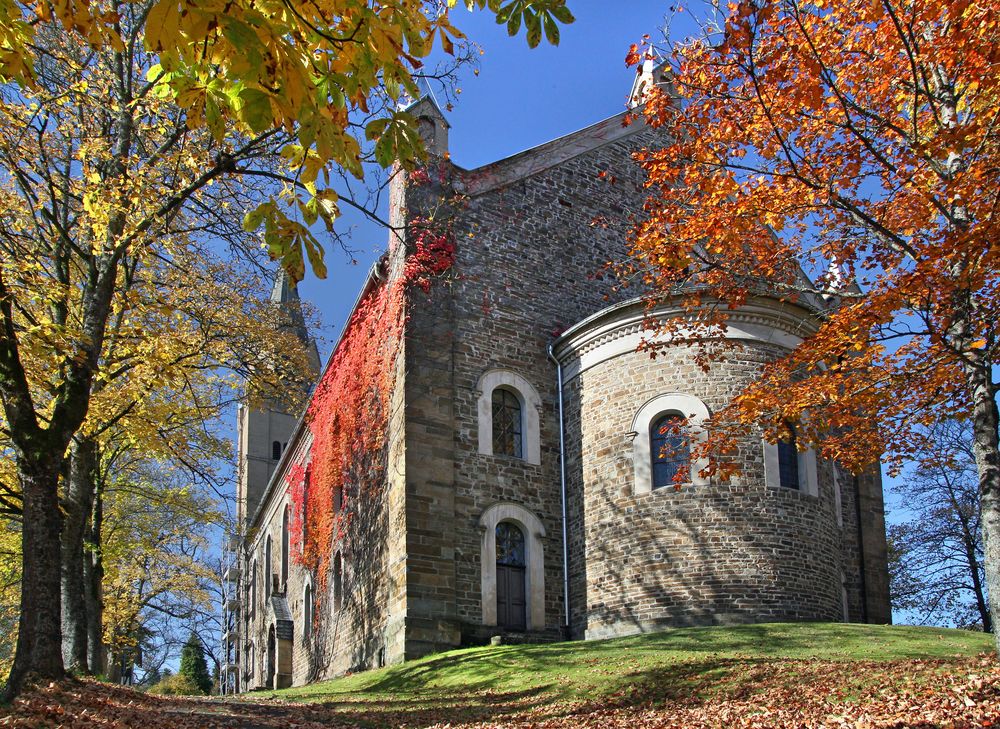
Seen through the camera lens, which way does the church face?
facing away from the viewer and to the left of the viewer

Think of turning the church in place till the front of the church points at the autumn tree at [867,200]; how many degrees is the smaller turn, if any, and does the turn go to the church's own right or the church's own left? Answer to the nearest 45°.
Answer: approximately 180°

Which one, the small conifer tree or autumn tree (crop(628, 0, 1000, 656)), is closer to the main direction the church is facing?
the small conifer tree
